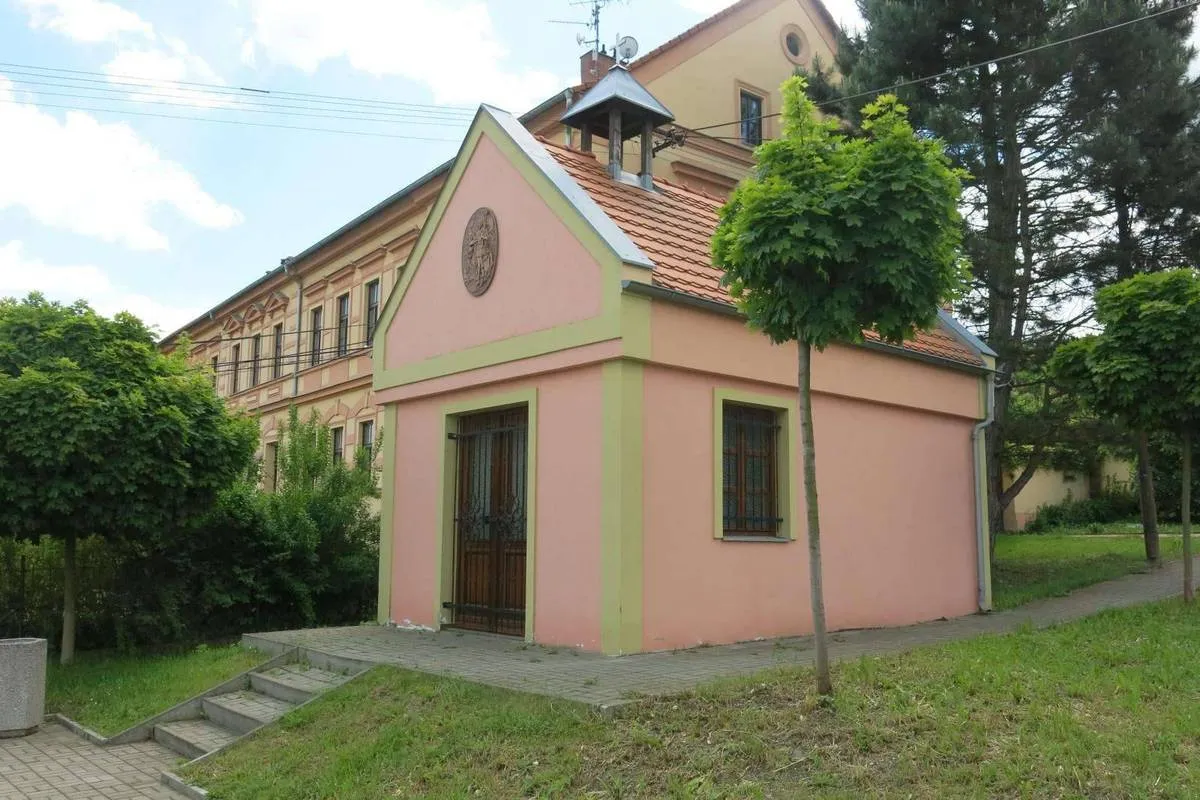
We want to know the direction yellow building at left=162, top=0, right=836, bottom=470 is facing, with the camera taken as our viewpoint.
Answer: facing the viewer and to the left of the viewer

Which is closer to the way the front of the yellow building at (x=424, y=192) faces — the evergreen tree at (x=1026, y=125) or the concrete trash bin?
the concrete trash bin

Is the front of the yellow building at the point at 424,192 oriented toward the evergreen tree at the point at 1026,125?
no

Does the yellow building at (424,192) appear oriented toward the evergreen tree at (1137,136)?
no

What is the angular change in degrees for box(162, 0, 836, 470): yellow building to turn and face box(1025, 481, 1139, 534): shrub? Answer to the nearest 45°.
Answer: approximately 135° to its left

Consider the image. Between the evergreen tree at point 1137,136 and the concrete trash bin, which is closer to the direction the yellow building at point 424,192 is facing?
the concrete trash bin

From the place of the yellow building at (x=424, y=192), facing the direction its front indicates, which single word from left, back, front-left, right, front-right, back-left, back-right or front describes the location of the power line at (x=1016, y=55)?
left

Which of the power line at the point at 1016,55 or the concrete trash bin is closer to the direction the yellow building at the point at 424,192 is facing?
the concrete trash bin

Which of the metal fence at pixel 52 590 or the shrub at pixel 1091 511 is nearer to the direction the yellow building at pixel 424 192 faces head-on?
the metal fence

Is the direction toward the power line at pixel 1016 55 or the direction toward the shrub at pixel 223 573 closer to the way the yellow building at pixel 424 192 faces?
the shrub

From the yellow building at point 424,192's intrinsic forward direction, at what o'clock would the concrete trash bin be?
The concrete trash bin is roughly at 11 o'clock from the yellow building.
